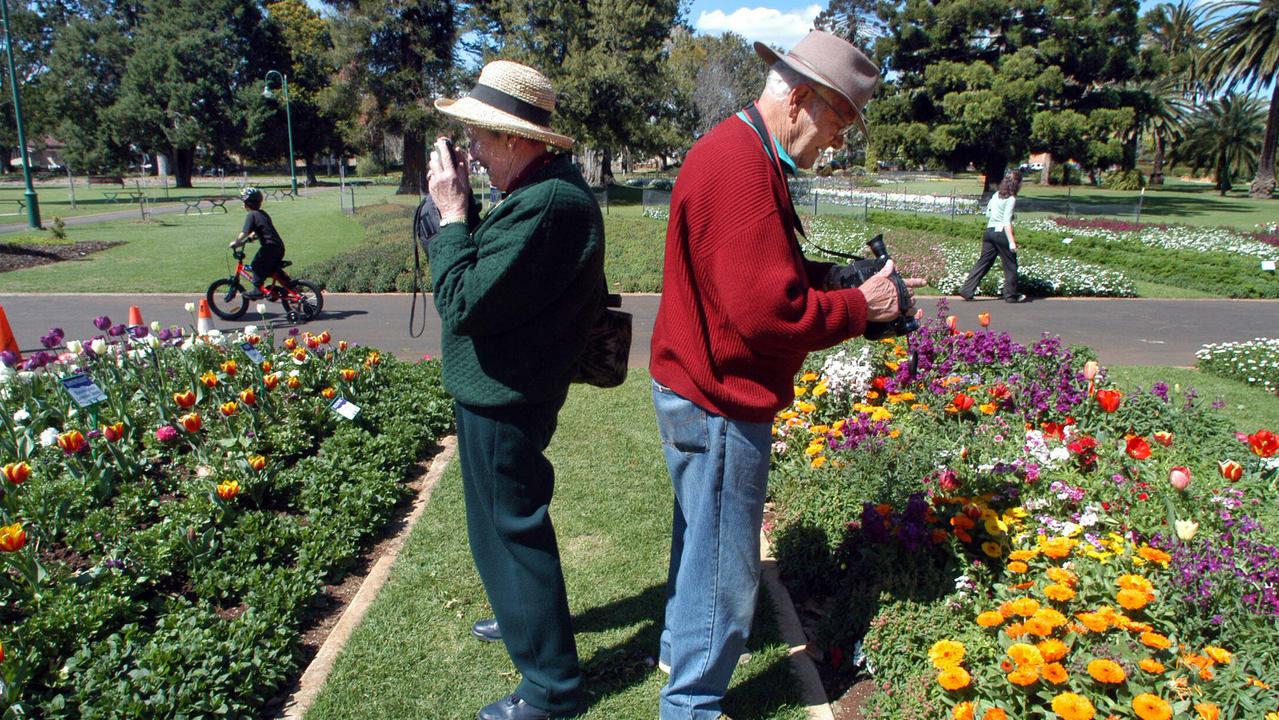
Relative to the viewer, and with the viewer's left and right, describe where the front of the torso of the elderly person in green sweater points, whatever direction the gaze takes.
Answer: facing to the left of the viewer

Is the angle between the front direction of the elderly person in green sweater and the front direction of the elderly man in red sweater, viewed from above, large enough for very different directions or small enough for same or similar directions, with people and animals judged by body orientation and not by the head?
very different directions

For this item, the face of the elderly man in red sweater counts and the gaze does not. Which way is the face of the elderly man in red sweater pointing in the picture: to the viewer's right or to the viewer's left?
to the viewer's right

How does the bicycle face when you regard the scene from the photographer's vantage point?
facing to the left of the viewer

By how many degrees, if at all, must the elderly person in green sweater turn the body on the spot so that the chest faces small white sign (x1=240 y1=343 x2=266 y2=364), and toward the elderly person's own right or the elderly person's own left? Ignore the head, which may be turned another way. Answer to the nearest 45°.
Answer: approximately 45° to the elderly person's own right

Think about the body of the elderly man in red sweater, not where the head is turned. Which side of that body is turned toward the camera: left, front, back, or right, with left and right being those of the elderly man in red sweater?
right

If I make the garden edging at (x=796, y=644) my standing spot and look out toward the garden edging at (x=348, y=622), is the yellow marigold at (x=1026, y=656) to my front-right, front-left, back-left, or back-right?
back-left

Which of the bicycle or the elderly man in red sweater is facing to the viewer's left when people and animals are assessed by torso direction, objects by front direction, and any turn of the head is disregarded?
the bicycle

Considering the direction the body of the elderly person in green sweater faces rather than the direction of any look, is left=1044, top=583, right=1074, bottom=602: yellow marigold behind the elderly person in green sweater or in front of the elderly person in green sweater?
behind
